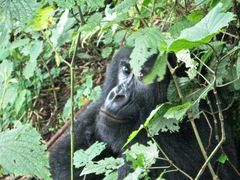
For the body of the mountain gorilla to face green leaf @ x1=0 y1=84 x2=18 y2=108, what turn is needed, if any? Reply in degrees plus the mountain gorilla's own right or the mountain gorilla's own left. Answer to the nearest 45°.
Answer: approximately 90° to the mountain gorilla's own right

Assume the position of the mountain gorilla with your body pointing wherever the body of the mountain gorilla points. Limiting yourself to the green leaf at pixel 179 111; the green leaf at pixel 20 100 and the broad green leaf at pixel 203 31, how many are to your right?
1

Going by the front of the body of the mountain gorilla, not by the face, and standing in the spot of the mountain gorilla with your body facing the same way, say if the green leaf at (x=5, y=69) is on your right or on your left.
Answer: on your right

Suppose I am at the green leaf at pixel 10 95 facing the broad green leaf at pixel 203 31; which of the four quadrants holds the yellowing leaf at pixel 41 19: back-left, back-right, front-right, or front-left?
front-left

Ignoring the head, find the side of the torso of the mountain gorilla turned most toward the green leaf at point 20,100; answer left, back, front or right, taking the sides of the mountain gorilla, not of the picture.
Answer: right

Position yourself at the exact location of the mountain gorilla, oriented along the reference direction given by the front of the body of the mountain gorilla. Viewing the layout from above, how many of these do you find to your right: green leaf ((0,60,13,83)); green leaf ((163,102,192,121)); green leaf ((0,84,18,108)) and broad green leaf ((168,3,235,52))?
2

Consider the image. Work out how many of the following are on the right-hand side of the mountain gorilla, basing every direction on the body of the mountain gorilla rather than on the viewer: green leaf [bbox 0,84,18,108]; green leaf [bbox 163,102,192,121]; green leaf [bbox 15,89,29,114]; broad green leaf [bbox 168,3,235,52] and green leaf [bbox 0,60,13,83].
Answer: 3

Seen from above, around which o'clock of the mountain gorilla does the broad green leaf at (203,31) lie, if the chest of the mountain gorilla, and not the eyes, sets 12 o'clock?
The broad green leaf is roughly at 10 o'clock from the mountain gorilla.

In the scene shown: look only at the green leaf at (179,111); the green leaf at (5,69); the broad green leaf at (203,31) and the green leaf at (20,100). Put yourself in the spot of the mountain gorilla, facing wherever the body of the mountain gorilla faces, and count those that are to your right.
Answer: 2

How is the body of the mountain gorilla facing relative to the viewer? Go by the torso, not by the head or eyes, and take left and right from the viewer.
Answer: facing the viewer and to the left of the viewer

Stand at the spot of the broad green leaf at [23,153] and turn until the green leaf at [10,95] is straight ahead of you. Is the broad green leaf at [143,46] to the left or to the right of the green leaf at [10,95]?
right
